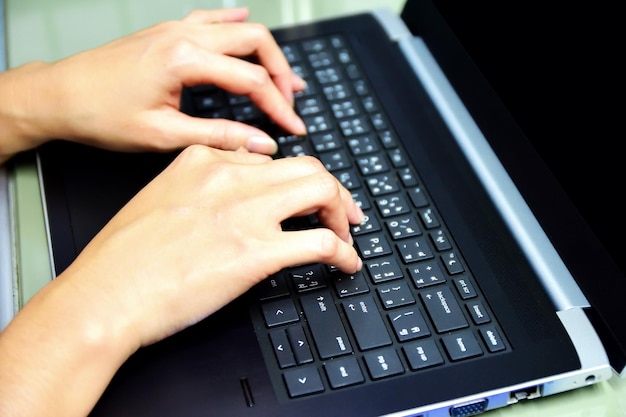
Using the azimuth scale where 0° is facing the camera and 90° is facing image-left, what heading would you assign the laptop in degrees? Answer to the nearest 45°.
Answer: approximately 90°
